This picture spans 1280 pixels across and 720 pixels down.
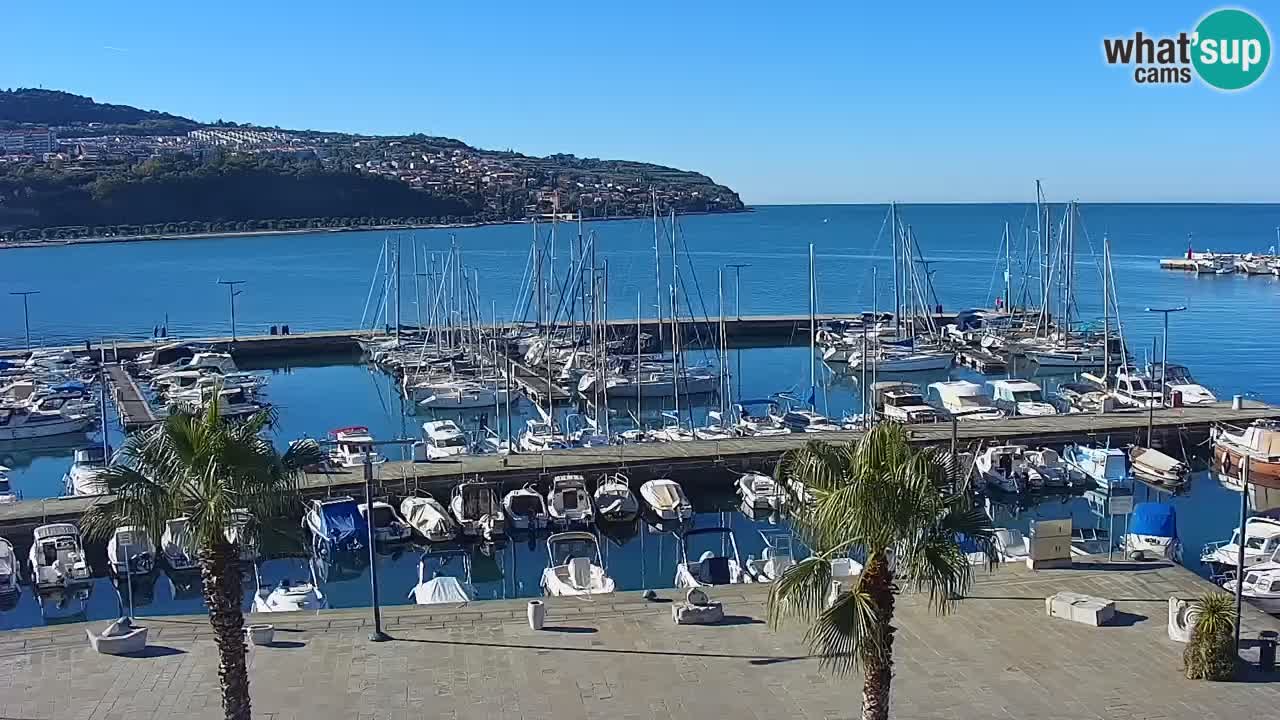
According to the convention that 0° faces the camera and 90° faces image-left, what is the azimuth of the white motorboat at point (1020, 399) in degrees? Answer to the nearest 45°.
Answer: approximately 315°

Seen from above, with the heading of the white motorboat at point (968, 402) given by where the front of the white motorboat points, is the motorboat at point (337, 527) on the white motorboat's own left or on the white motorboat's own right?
on the white motorboat's own right

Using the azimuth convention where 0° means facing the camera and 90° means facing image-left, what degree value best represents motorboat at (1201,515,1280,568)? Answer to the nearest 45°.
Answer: approximately 90°

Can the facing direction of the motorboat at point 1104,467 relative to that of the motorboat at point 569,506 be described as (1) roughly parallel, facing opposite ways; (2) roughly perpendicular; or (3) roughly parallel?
roughly parallel

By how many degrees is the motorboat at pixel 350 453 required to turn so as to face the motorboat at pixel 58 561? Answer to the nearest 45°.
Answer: approximately 90° to its right

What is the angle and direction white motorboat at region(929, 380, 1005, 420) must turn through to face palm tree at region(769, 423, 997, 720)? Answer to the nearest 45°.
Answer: approximately 45° to its right

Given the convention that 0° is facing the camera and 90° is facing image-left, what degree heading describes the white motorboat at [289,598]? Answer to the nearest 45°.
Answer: approximately 180°

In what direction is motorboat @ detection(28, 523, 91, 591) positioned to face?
away from the camera

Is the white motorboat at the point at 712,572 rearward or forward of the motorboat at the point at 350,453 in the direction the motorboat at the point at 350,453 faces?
forward

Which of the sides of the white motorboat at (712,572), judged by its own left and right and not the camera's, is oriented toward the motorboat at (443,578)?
left

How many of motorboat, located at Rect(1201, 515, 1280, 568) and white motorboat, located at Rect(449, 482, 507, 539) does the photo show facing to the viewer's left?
1

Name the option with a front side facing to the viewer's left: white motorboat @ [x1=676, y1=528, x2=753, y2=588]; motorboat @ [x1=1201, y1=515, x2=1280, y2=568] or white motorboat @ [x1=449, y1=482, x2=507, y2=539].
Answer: the motorboat
